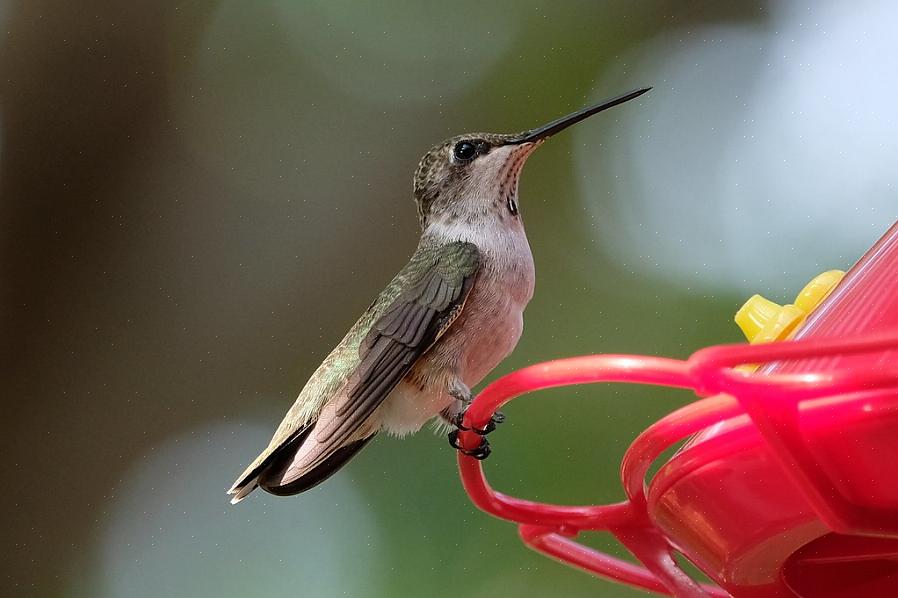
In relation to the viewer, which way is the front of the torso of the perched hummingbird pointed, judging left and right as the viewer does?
facing to the right of the viewer
